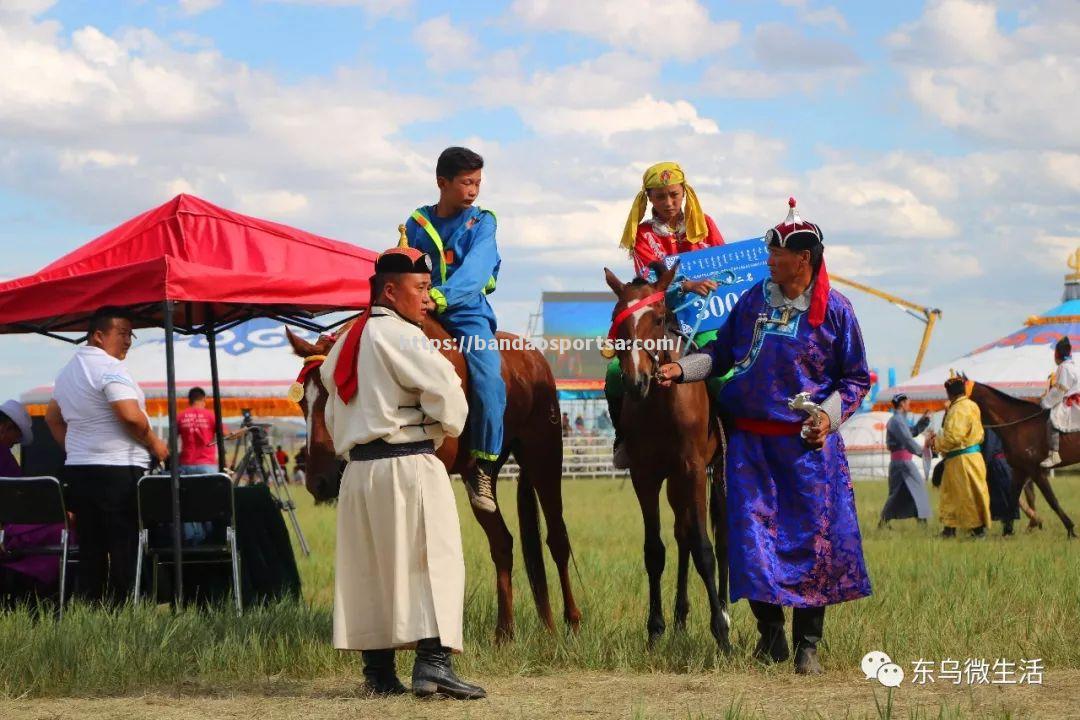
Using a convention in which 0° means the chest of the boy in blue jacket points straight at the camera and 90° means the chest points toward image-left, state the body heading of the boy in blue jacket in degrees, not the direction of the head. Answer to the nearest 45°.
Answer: approximately 0°

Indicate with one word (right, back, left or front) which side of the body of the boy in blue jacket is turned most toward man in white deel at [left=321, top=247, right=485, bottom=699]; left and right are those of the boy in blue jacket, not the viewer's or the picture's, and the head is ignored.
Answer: front

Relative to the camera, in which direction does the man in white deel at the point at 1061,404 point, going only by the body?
to the viewer's left

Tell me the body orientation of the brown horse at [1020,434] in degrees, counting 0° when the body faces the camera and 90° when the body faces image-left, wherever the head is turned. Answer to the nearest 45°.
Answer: approximately 90°

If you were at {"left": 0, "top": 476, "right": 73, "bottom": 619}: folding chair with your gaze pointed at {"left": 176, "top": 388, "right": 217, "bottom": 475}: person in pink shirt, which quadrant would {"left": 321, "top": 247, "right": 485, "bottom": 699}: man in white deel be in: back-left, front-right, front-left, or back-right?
back-right

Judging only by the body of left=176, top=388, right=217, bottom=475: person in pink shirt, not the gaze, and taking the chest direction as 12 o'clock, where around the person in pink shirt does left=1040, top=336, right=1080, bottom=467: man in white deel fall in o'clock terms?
The man in white deel is roughly at 3 o'clock from the person in pink shirt.

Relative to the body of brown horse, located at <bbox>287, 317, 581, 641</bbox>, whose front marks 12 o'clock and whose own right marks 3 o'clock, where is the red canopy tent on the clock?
The red canopy tent is roughly at 2 o'clock from the brown horse.

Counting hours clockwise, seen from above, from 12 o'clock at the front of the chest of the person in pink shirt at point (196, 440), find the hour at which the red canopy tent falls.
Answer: The red canopy tent is roughly at 6 o'clock from the person in pink shirt.

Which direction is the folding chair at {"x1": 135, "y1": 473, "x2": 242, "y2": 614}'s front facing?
away from the camera
